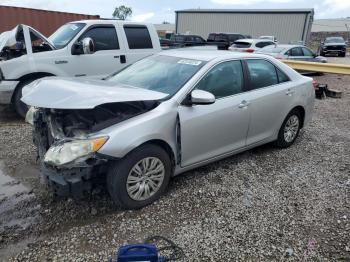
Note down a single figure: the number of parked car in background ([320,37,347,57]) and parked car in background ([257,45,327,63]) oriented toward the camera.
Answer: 1

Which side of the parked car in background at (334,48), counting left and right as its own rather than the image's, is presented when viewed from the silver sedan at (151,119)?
front

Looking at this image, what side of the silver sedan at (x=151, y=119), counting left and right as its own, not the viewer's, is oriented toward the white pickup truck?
right

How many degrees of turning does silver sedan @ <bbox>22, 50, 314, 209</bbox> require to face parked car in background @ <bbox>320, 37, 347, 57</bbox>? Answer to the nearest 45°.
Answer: approximately 180°

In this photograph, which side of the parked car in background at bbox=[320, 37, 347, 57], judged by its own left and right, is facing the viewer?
front

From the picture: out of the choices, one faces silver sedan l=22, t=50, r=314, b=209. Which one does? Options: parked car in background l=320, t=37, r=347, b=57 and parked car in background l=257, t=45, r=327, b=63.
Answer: parked car in background l=320, t=37, r=347, b=57

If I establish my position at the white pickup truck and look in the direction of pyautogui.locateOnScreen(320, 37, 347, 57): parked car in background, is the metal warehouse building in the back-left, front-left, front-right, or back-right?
front-left

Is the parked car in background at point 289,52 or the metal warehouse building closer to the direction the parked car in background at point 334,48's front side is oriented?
the parked car in background

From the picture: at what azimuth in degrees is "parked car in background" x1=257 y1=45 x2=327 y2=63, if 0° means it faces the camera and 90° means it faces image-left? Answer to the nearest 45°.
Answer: approximately 225°

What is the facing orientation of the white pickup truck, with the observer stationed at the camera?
facing the viewer and to the left of the viewer

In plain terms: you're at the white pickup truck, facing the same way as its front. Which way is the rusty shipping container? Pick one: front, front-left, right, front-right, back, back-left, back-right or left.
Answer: back-right

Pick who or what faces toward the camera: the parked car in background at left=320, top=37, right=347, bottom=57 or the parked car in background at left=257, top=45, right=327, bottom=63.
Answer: the parked car in background at left=320, top=37, right=347, bottom=57
